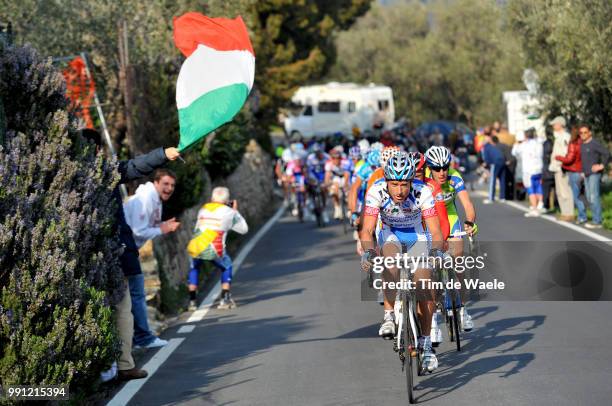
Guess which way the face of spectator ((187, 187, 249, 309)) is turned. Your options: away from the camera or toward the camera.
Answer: away from the camera

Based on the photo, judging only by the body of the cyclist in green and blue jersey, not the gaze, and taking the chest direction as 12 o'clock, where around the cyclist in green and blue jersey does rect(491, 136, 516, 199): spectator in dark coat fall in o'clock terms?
The spectator in dark coat is roughly at 6 o'clock from the cyclist in green and blue jersey.

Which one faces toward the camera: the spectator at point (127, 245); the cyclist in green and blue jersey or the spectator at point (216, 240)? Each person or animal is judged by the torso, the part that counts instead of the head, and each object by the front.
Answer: the cyclist in green and blue jersey

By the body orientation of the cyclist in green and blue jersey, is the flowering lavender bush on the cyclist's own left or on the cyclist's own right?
on the cyclist's own right

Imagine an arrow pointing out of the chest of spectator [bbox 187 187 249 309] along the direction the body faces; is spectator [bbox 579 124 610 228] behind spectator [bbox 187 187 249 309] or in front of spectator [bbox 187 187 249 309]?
in front

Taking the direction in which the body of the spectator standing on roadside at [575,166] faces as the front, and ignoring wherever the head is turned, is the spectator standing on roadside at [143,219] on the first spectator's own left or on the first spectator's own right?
on the first spectator's own left

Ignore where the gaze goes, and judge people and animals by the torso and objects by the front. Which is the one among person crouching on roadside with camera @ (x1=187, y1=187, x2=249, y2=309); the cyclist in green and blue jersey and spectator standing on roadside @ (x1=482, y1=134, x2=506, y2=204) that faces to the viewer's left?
spectator standing on roadside @ (x1=482, y1=134, x2=506, y2=204)

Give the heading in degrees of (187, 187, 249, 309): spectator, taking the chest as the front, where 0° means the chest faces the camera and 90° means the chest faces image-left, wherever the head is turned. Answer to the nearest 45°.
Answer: approximately 225°

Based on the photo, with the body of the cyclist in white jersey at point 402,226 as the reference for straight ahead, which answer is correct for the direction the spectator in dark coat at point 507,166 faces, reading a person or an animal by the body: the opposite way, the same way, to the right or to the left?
to the right
